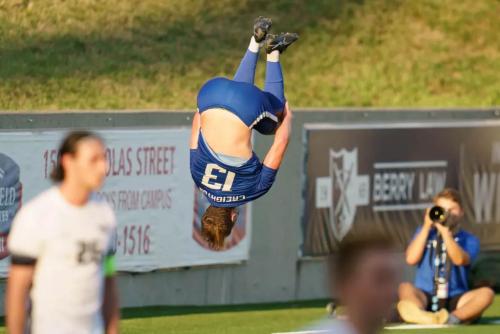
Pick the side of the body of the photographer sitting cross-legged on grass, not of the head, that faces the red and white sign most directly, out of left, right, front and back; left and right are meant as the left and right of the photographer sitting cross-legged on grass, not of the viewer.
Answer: right

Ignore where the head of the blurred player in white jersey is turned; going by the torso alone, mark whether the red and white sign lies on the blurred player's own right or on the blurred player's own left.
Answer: on the blurred player's own left

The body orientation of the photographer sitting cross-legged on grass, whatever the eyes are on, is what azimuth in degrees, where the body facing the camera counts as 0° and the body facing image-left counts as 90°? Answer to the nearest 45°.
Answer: approximately 0°

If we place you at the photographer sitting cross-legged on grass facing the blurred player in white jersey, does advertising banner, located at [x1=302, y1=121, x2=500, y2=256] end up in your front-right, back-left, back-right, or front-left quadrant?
back-right

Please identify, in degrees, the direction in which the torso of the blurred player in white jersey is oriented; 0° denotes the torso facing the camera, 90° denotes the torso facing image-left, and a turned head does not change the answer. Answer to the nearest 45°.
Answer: approximately 315°

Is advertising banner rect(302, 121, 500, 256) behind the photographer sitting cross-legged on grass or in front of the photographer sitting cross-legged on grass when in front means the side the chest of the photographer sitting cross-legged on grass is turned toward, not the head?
behind

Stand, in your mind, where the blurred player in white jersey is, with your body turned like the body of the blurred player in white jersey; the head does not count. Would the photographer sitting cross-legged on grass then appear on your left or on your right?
on your left
